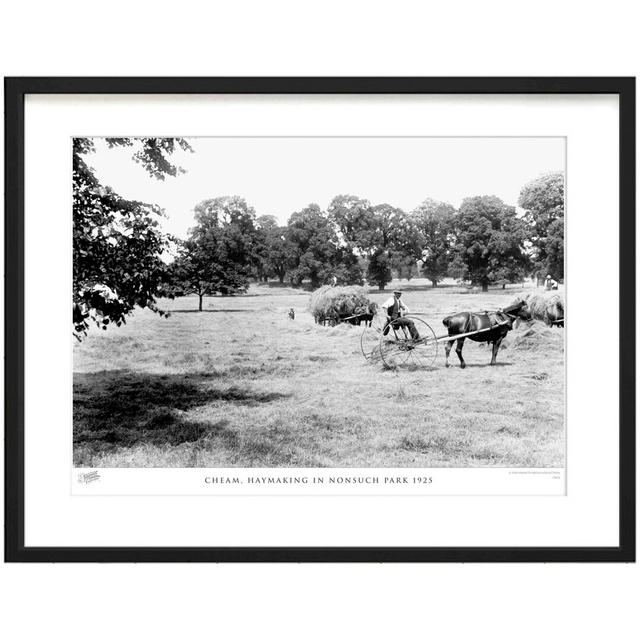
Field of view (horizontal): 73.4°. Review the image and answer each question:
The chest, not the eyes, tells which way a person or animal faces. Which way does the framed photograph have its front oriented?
toward the camera

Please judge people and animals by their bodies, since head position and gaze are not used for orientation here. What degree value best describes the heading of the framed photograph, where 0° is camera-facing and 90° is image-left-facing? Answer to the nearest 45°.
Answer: approximately 0°
